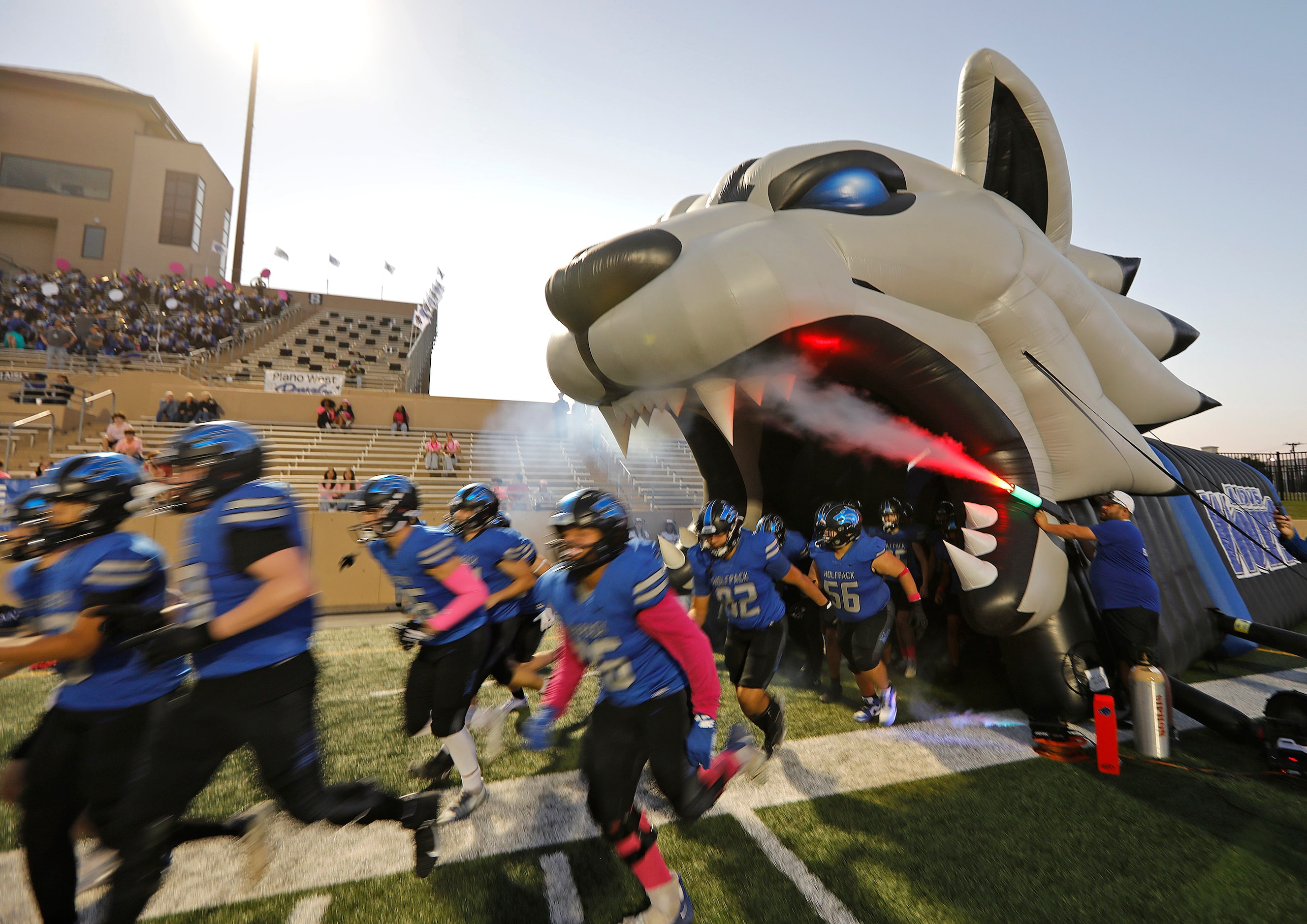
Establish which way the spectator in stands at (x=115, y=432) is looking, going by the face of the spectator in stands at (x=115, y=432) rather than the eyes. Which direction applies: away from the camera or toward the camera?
toward the camera

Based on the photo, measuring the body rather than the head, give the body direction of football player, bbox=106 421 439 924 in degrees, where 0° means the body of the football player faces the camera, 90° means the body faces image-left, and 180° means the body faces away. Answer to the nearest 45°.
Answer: approximately 90°

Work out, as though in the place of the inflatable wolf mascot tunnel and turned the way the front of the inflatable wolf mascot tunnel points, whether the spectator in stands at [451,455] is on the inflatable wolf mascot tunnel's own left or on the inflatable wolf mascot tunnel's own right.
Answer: on the inflatable wolf mascot tunnel's own right

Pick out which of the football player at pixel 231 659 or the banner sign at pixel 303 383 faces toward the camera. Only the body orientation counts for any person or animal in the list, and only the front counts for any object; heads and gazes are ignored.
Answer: the banner sign

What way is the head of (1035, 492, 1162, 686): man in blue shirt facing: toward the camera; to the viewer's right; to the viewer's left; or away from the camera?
to the viewer's left

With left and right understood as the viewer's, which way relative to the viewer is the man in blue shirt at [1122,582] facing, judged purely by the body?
facing to the left of the viewer

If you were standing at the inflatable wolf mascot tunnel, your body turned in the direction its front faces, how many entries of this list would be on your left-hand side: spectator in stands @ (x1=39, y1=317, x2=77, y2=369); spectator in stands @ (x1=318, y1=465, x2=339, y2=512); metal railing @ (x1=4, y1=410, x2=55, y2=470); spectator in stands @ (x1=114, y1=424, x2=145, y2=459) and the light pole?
0

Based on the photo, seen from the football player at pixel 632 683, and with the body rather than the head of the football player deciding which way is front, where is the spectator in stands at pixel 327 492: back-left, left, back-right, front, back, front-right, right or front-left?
right

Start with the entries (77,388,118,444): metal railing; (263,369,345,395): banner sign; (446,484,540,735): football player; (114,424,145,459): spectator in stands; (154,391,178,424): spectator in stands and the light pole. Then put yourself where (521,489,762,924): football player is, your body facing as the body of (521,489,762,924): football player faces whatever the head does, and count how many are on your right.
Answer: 6

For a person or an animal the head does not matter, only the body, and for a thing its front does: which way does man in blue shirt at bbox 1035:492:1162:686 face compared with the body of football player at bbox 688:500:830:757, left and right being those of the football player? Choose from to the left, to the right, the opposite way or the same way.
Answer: to the right

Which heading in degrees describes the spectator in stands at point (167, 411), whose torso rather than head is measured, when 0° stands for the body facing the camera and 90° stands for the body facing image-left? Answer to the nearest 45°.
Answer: approximately 0°

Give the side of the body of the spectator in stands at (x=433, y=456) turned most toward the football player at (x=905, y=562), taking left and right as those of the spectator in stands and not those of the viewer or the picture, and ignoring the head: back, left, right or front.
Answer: front
